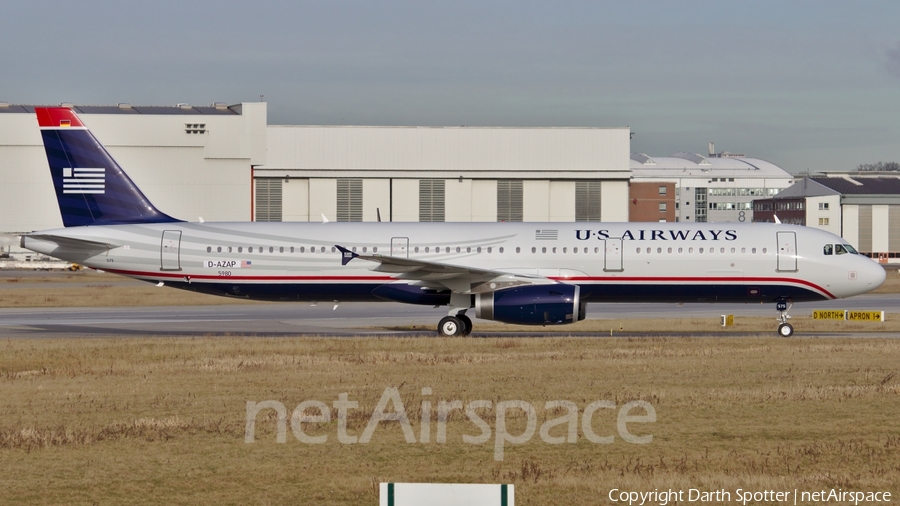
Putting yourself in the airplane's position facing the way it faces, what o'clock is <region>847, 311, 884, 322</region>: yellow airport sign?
The yellow airport sign is roughly at 11 o'clock from the airplane.

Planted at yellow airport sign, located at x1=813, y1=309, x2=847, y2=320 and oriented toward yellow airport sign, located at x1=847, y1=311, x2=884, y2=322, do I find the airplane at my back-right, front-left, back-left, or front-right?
back-right

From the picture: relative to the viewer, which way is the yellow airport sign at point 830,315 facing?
toward the camera

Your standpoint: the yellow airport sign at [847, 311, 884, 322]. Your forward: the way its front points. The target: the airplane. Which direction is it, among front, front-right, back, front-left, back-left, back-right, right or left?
front-right

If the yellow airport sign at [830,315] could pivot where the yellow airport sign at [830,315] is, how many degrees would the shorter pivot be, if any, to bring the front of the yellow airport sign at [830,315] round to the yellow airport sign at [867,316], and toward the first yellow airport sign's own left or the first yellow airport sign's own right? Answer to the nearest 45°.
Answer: approximately 90° to the first yellow airport sign's own left

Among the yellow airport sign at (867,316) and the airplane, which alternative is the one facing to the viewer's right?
the airplane

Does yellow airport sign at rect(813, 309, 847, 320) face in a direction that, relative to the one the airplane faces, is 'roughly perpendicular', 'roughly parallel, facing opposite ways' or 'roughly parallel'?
roughly perpendicular

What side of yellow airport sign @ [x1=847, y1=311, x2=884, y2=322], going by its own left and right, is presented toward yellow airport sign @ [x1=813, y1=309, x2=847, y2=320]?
right

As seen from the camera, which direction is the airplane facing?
to the viewer's right

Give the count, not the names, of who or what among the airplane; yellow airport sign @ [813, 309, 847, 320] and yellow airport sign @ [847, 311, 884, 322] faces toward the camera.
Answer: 2

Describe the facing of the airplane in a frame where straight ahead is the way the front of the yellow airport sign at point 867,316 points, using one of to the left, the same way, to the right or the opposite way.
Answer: to the left

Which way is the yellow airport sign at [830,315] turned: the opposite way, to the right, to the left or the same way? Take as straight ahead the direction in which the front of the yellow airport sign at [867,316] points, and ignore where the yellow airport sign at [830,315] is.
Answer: the same way

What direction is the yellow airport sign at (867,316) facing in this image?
toward the camera
